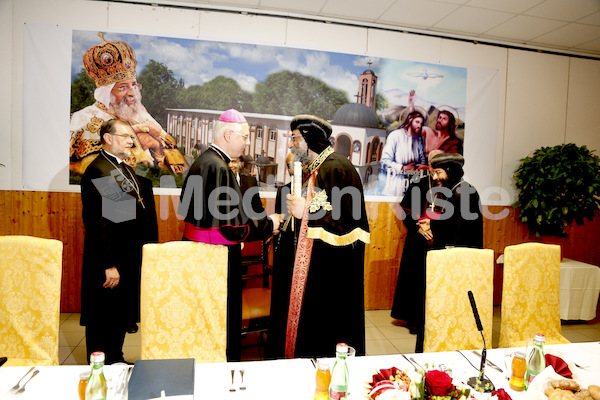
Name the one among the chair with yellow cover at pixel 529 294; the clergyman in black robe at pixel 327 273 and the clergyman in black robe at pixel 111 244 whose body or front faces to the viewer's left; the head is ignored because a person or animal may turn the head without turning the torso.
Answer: the clergyman in black robe at pixel 327 273

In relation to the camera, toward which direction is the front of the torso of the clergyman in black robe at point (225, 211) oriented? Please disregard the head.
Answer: to the viewer's right

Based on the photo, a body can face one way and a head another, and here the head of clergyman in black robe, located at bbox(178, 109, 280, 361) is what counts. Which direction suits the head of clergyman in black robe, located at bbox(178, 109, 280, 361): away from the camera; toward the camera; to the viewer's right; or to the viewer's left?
to the viewer's right

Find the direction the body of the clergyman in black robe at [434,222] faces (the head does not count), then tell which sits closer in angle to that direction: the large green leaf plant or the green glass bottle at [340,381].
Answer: the green glass bottle

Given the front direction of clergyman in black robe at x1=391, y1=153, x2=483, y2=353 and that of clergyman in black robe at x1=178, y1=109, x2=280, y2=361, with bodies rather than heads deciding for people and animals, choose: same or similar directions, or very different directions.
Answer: very different directions

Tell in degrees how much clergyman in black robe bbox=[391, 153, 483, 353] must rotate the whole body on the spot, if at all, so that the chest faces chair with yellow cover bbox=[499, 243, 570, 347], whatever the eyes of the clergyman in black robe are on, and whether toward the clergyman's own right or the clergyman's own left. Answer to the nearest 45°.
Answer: approximately 45° to the clergyman's own left

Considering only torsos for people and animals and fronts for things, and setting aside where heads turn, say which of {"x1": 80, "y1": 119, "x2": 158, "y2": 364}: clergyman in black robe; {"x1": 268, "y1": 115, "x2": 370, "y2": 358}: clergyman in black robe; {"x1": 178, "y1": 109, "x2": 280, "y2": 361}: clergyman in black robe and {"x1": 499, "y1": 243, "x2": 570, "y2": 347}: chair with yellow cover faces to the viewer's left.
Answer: {"x1": 268, "y1": 115, "x2": 370, "y2": 358}: clergyman in black robe

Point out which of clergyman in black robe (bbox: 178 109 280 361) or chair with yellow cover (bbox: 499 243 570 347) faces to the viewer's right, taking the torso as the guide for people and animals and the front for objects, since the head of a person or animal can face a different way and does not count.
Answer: the clergyman in black robe
